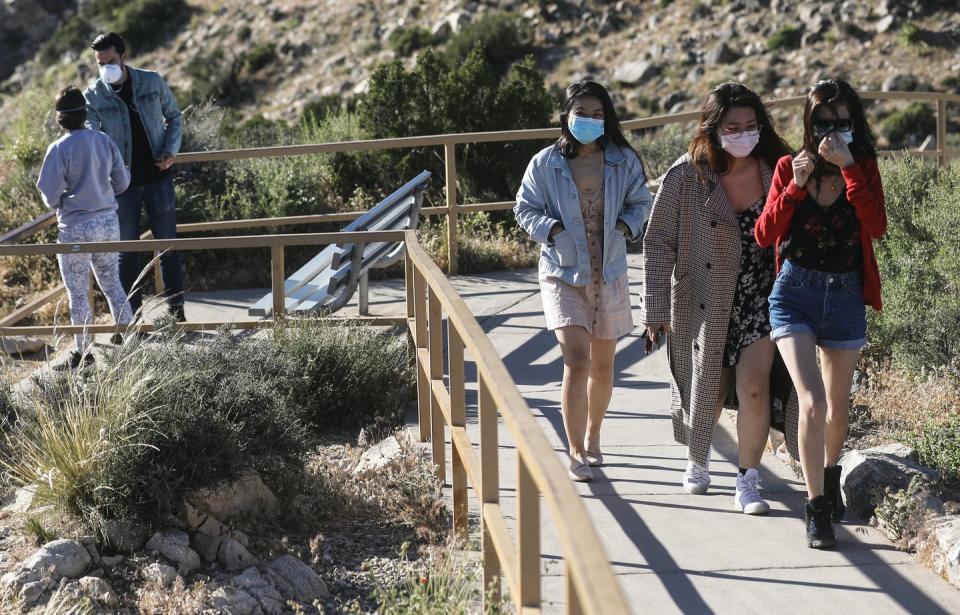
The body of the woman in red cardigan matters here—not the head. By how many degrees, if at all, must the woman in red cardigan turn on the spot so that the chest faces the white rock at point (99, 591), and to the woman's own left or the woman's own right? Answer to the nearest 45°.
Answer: approximately 45° to the woman's own right

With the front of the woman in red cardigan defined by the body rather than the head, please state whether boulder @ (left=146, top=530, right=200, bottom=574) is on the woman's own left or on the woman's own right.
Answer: on the woman's own right

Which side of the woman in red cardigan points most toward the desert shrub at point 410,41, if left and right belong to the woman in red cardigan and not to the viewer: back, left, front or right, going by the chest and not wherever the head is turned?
back

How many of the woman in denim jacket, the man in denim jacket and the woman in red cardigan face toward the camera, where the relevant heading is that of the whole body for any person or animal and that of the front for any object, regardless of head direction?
3

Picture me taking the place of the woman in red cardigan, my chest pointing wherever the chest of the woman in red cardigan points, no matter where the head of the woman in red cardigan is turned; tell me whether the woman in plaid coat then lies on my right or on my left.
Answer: on my right

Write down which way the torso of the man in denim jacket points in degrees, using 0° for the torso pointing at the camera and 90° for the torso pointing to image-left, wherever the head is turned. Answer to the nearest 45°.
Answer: approximately 0°

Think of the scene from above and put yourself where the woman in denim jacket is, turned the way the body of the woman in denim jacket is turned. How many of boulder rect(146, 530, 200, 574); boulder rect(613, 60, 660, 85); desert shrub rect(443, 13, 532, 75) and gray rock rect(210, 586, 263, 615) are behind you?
2

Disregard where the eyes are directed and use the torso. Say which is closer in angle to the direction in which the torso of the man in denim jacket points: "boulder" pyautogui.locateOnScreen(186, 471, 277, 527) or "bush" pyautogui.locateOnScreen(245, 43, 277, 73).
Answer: the boulder

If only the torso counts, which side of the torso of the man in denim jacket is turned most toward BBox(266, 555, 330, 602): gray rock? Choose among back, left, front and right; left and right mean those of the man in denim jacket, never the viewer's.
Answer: front

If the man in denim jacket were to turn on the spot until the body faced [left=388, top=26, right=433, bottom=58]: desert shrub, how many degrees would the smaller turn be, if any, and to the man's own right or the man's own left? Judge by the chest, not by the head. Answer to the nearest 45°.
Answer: approximately 180°

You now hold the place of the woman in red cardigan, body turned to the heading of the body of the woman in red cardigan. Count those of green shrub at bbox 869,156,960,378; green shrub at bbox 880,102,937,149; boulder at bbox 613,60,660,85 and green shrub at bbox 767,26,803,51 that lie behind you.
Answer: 4

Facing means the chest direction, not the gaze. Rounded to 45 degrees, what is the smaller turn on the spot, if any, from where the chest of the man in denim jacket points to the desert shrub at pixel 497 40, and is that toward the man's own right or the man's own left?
approximately 180°

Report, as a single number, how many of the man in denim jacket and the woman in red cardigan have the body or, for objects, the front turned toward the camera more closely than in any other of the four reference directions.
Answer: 2

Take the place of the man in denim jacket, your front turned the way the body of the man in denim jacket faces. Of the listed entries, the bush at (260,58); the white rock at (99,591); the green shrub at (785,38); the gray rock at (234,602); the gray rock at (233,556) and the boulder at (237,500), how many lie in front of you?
4

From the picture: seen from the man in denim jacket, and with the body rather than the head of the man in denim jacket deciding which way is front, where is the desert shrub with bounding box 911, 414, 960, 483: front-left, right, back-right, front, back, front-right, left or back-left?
front-left

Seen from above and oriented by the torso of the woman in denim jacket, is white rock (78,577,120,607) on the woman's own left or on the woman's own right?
on the woman's own right
